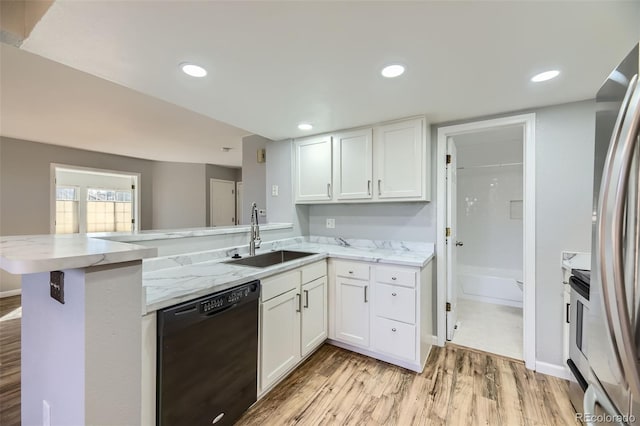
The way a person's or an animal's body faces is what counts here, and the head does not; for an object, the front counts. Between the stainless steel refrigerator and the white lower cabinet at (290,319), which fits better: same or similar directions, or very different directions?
very different directions

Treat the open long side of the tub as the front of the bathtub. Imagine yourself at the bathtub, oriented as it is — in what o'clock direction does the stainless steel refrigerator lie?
The stainless steel refrigerator is roughly at 12 o'clock from the bathtub.

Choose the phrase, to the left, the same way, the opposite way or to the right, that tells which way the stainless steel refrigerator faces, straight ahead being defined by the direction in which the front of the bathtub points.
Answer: to the right

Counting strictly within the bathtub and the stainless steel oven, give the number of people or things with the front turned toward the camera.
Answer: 1

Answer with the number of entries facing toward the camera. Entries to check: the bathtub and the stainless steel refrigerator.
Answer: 1

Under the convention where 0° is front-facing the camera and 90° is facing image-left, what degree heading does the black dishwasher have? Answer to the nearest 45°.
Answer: approximately 315°

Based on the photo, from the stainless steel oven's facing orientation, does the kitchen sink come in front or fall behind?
in front

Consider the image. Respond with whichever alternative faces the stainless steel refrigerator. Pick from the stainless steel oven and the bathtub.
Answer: the bathtub

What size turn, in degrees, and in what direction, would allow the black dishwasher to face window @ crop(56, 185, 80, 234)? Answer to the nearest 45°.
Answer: approximately 180°

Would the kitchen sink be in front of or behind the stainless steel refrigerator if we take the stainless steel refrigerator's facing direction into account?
in front
